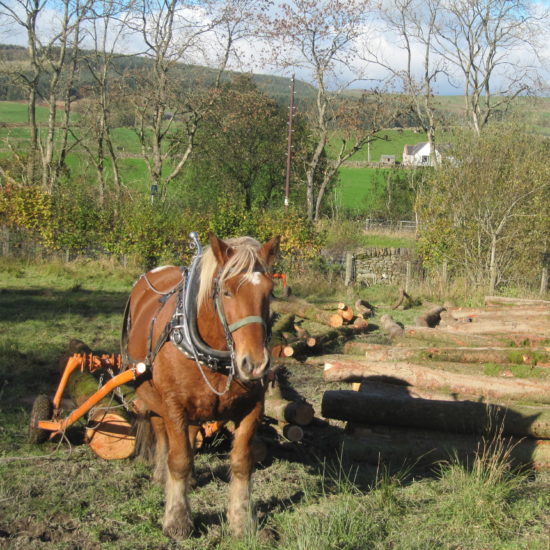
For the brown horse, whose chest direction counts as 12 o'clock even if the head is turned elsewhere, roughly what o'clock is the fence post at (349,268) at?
The fence post is roughly at 8 o'clock from the brown horse.

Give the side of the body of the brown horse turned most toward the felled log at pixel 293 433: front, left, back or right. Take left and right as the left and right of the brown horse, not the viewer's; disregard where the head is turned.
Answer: left

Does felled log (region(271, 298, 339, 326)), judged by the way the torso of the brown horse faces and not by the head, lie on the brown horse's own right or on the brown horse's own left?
on the brown horse's own left

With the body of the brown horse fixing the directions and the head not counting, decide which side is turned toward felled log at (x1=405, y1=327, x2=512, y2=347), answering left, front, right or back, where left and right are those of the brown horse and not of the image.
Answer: left

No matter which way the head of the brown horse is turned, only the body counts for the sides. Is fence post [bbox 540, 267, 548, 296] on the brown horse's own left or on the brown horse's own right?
on the brown horse's own left

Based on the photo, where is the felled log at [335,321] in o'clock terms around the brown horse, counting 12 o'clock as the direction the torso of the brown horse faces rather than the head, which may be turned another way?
The felled log is roughly at 8 o'clock from the brown horse.

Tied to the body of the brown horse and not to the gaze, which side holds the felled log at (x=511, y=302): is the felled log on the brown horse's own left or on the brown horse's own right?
on the brown horse's own left

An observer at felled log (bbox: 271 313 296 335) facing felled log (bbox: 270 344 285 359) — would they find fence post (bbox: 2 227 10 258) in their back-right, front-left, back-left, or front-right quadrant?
back-right

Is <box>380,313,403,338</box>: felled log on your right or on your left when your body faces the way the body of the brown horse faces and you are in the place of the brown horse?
on your left

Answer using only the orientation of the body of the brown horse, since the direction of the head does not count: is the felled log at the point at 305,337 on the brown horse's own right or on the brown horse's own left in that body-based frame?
on the brown horse's own left

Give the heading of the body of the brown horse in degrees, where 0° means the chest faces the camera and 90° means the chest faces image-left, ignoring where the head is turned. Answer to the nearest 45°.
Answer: approximately 315°
